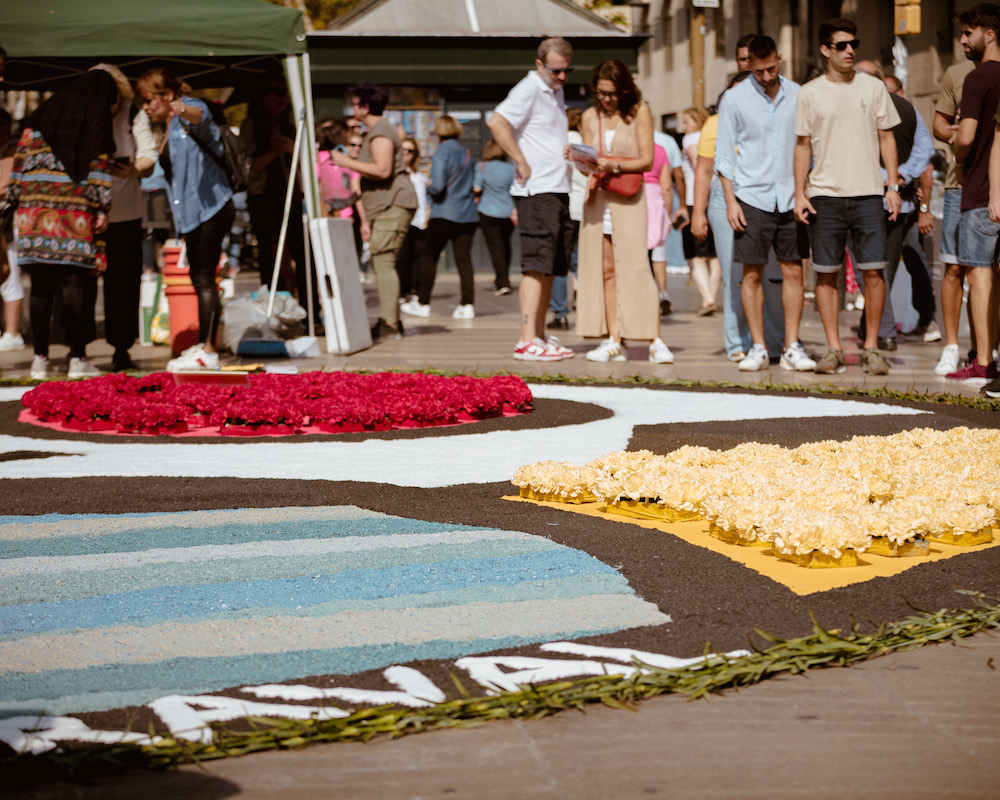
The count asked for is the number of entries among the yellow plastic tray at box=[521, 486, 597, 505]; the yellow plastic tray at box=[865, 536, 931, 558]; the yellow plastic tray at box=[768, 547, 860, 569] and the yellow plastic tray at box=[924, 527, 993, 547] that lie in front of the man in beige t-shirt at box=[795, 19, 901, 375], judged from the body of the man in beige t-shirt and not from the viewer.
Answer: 4

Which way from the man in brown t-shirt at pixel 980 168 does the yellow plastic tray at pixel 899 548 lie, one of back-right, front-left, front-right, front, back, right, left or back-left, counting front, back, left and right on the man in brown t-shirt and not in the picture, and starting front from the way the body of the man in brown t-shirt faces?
left

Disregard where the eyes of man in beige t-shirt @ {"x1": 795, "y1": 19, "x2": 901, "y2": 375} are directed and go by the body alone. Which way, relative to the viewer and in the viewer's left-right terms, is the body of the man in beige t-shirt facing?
facing the viewer

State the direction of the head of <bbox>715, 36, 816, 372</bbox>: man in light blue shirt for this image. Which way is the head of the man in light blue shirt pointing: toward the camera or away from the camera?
toward the camera

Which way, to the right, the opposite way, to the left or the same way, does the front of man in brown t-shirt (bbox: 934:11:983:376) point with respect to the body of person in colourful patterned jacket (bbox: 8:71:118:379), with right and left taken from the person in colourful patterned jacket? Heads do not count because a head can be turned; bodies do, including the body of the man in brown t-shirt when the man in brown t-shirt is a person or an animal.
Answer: the opposite way

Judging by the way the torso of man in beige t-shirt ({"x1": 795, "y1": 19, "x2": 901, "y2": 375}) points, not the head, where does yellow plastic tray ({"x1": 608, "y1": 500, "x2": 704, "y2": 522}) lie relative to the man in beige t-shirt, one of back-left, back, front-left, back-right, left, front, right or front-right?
front

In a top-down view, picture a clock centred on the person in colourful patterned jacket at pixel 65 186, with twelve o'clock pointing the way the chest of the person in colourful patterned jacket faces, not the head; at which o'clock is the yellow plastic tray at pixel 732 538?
The yellow plastic tray is roughly at 4 o'clock from the person in colourful patterned jacket.

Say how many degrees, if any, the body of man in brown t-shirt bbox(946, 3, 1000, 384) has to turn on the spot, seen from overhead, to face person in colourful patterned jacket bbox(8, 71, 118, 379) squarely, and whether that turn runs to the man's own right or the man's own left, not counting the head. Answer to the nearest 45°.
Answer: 0° — they already face them

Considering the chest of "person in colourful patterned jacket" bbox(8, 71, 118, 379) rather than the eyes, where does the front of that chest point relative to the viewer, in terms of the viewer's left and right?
facing away from the viewer and to the right of the viewer

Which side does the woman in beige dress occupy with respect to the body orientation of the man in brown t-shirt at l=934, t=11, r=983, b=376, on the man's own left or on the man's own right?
on the man's own right

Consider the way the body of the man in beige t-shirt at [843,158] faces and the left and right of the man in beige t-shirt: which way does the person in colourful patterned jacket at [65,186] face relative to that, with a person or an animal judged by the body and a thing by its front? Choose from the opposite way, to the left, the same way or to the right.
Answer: the opposite way

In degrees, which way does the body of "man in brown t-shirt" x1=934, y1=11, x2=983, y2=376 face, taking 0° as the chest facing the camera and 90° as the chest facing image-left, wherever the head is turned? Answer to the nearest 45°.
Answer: approximately 0°

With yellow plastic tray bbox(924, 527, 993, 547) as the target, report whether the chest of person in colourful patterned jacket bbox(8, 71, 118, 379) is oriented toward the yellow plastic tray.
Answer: no
